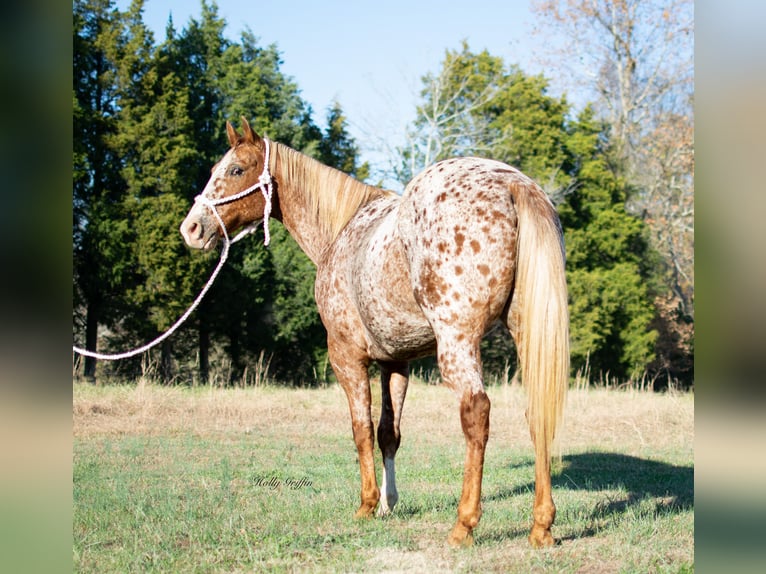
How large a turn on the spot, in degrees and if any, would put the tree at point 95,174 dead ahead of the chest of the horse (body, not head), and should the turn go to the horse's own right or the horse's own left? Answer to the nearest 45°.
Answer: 0° — it already faces it

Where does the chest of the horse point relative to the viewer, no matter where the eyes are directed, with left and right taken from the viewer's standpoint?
facing away from the viewer and to the left of the viewer

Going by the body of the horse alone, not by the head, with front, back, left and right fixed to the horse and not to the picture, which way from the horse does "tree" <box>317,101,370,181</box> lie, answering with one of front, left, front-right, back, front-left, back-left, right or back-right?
front-right

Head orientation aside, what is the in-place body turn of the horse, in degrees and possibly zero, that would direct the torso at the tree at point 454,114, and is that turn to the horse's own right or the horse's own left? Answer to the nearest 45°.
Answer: approximately 45° to the horse's own right

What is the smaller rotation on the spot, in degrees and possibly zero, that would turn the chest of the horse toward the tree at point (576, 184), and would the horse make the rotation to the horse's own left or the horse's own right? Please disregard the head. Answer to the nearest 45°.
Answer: approximately 45° to the horse's own right
